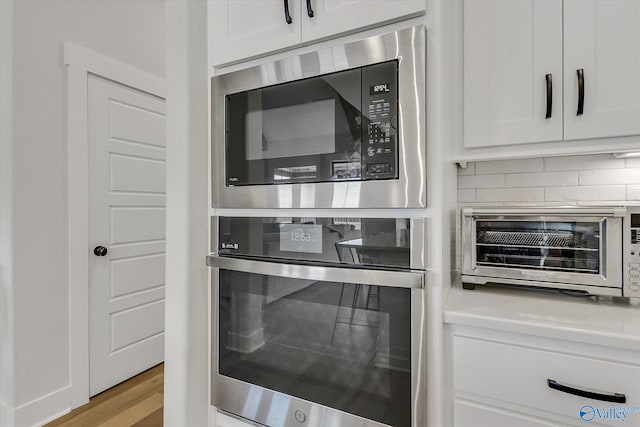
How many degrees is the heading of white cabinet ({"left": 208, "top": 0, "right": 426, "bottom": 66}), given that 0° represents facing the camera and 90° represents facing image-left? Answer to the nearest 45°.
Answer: approximately 45°

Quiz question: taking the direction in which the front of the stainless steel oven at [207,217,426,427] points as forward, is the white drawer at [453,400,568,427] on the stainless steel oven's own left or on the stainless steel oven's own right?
on the stainless steel oven's own left

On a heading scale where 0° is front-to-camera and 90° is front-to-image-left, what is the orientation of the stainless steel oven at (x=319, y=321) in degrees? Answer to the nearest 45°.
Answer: approximately 45°

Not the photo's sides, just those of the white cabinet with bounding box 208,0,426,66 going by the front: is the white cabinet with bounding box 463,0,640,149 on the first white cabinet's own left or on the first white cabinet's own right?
on the first white cabinet's own left
